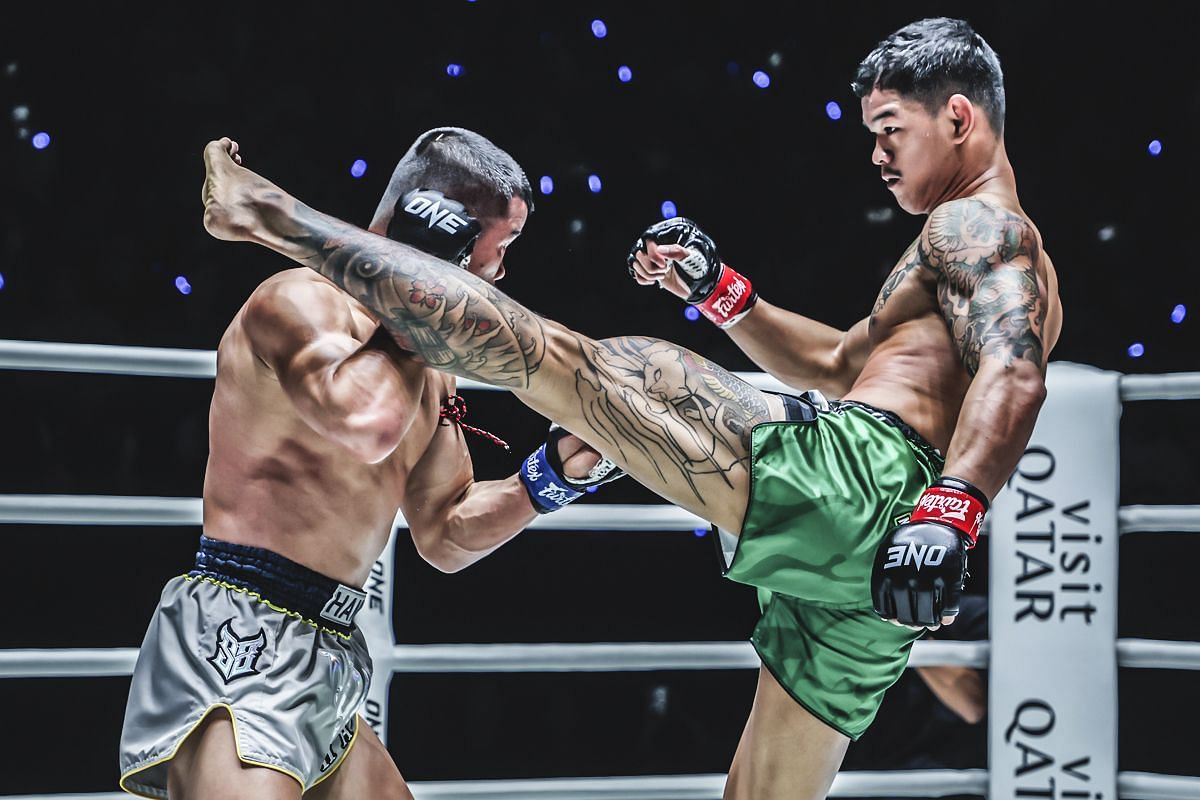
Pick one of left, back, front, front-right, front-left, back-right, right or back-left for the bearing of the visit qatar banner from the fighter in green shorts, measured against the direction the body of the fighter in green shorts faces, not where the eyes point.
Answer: back-right

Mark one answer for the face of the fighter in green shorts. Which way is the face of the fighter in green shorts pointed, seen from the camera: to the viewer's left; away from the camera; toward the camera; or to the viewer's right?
to the viewer's left

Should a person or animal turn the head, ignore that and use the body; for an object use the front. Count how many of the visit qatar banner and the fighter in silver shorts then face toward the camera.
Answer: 1

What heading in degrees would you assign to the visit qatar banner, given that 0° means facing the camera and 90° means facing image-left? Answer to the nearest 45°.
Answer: approximately 0°

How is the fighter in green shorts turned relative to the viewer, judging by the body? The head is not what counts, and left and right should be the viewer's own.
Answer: facing to the left of the viewer

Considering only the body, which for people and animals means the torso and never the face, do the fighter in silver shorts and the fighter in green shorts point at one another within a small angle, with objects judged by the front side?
yes

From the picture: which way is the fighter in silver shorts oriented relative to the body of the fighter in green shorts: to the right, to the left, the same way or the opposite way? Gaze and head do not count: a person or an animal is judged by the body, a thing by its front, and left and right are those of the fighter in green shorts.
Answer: the opposite way

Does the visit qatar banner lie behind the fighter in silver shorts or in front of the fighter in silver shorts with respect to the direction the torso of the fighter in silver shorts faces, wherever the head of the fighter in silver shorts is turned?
in front

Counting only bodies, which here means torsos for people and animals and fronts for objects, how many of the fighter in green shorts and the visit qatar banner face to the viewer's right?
0

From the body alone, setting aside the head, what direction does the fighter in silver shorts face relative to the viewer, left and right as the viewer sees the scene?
facing to the right of the viewer

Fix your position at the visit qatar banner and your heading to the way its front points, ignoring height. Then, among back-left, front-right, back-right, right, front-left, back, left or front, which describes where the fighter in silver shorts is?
front-right

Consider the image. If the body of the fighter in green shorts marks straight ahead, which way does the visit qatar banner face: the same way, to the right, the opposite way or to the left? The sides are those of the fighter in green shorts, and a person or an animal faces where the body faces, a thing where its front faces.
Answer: to the left

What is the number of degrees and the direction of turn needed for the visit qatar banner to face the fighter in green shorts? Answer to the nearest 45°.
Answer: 0° — it already faces them
